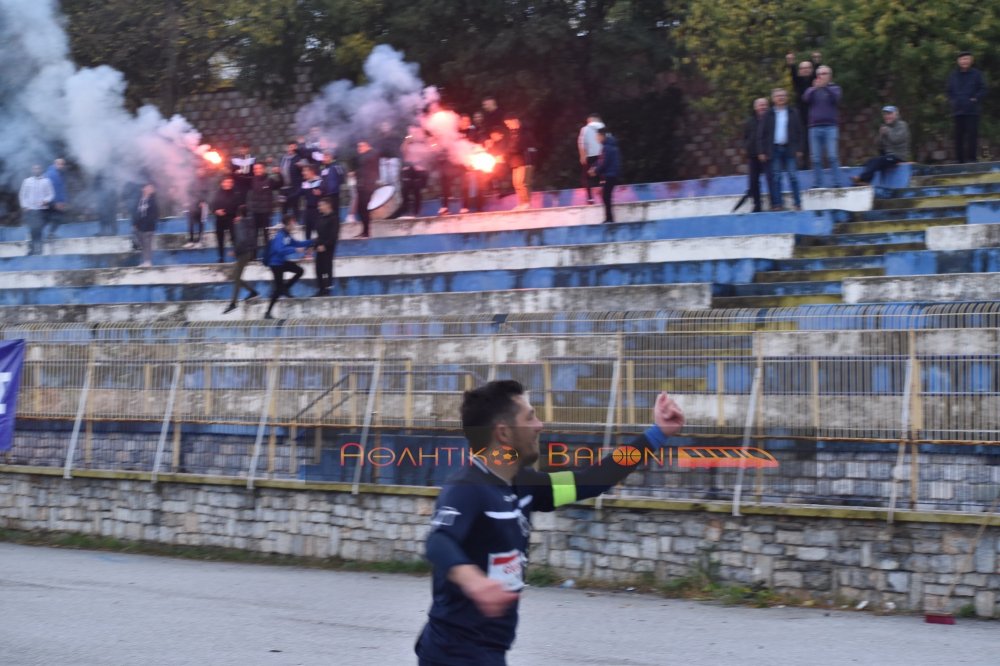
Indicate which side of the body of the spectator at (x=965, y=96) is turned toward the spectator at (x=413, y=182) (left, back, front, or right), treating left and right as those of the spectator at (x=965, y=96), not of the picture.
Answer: right

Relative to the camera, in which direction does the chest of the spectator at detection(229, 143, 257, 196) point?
toward the camera

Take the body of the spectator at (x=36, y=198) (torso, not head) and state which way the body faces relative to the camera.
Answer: toward the camera

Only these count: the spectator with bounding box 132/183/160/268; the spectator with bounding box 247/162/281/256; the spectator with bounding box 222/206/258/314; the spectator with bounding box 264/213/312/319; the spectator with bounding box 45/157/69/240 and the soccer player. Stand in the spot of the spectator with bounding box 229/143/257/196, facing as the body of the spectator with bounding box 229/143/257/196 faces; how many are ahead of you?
4

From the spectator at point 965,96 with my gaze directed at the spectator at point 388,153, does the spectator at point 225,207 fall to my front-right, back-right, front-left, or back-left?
front-left

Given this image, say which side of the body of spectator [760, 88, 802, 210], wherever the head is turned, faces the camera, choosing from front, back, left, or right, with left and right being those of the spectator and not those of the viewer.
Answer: front

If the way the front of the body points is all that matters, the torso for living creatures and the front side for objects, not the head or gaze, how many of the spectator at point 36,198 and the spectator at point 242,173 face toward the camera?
2

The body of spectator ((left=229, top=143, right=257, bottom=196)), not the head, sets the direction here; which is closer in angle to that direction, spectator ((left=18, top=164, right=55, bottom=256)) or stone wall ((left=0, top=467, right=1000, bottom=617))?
the stone wall

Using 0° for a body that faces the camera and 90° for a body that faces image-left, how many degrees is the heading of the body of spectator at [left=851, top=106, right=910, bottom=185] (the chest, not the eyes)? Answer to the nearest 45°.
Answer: approximately 45°

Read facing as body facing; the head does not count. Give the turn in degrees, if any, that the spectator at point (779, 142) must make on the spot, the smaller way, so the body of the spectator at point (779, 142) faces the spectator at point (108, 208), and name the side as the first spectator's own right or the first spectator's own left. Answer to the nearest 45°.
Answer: approximately 135° to the first spectator's own right

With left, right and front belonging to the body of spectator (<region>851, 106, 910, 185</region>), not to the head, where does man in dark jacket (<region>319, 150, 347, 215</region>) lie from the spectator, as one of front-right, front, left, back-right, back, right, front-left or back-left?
front-right

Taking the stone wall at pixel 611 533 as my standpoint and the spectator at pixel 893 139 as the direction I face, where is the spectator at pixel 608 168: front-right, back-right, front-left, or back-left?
front-left

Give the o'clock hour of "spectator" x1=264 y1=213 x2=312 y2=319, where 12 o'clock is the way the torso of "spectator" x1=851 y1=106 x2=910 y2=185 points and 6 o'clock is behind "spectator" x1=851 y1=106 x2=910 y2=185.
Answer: "spectator" x1=264 y1=213 x2=312 y2=319 is roughly at 1 o'clock from "spectator" x1=851 y1=106 x2=910 y2=185.

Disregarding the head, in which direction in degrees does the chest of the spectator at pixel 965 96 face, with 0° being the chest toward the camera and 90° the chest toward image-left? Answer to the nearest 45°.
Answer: approximately 0°
